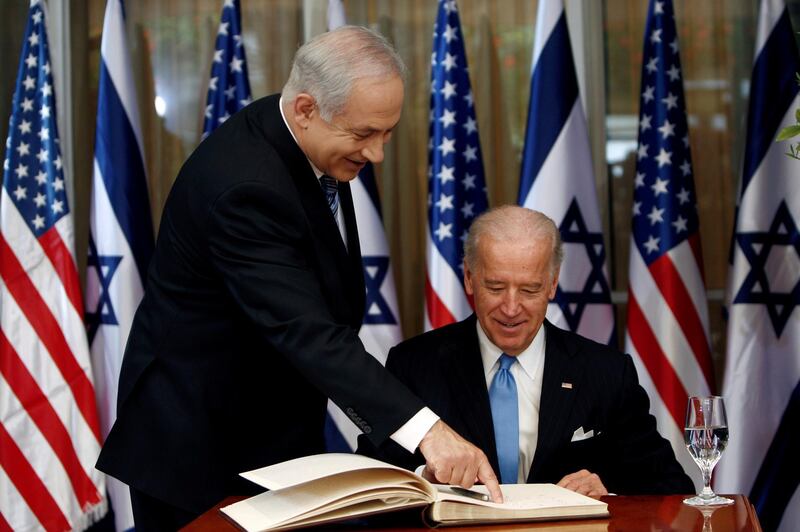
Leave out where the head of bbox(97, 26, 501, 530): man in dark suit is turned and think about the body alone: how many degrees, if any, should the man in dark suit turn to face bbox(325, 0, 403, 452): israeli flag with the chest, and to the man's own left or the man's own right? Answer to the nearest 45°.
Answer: approximately 90° to the man's own left

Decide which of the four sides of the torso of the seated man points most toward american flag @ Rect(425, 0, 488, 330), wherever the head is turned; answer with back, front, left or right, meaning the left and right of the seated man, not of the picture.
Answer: back

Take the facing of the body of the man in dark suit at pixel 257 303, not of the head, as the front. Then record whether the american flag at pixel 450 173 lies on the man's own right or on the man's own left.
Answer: on the man's own left

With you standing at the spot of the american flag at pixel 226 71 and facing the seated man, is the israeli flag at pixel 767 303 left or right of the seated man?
left

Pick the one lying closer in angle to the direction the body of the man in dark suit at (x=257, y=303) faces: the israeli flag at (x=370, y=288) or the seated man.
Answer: the seated man

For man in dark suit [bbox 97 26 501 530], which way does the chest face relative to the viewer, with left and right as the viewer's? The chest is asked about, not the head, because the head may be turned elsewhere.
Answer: facing to the right of the viewer

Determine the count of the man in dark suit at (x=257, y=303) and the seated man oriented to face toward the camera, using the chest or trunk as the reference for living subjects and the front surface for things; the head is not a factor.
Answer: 1

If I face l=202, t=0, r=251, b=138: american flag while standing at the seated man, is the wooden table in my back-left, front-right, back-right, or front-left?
back-left

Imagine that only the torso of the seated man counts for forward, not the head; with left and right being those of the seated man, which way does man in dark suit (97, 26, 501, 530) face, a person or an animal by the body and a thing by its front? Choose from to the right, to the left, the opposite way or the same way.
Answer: to the left

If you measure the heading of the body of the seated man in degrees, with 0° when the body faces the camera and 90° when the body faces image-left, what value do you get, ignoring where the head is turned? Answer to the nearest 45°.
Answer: approximately 0°

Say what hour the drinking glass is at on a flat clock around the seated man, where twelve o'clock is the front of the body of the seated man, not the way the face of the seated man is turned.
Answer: The drinking glass is roughly at 11 o'clock from the seated man.

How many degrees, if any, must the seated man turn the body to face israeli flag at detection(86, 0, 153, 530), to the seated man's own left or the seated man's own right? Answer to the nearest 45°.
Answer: approximately 135° to the seated man's own right
